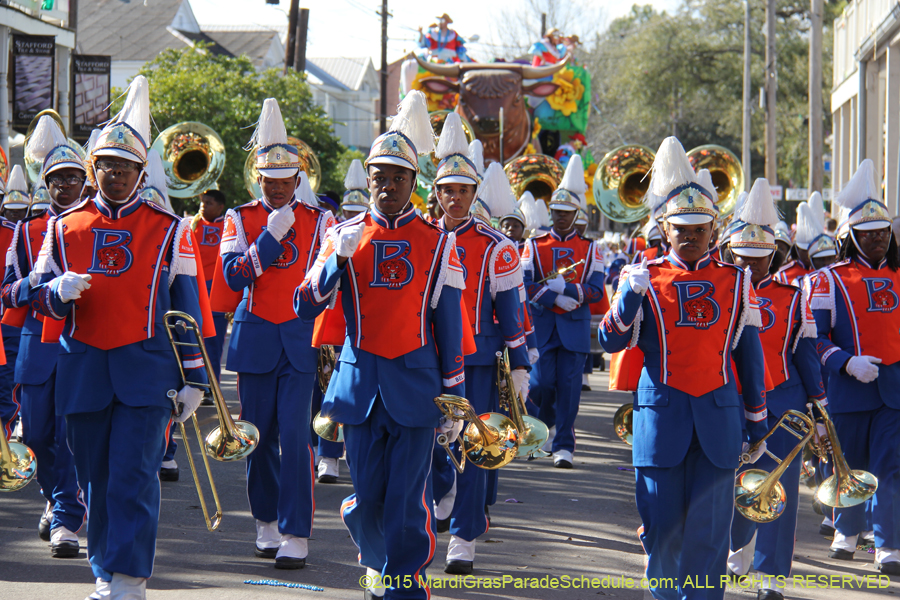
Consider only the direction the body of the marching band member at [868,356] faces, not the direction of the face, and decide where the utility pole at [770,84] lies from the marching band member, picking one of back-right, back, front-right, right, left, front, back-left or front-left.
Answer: back

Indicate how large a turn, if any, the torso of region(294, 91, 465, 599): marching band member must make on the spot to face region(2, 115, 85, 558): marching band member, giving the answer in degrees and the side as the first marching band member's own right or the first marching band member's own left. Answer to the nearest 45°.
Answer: approximately 135° to the first marching band member's own right

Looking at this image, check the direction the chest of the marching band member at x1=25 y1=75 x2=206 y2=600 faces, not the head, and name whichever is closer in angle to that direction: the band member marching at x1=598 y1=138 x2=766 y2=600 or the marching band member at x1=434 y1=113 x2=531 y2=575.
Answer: the band member marching

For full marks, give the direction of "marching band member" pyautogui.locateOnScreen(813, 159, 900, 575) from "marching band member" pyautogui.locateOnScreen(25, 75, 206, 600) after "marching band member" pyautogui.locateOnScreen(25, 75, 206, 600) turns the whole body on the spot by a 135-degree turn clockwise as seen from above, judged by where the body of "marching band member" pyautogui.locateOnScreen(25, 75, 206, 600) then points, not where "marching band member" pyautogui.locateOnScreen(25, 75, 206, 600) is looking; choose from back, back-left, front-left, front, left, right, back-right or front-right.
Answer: back-right

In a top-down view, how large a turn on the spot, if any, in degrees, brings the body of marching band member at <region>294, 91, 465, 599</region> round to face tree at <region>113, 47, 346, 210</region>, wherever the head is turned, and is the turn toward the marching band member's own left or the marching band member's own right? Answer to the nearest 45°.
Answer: approximately 180°

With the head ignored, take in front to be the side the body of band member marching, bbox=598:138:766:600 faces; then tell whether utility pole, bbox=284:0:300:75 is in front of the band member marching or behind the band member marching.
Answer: behind

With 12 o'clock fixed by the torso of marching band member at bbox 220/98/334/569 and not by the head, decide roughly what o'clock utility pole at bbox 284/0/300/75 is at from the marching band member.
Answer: The utility pole is roughly at 6 o'clock from the marching band member.
